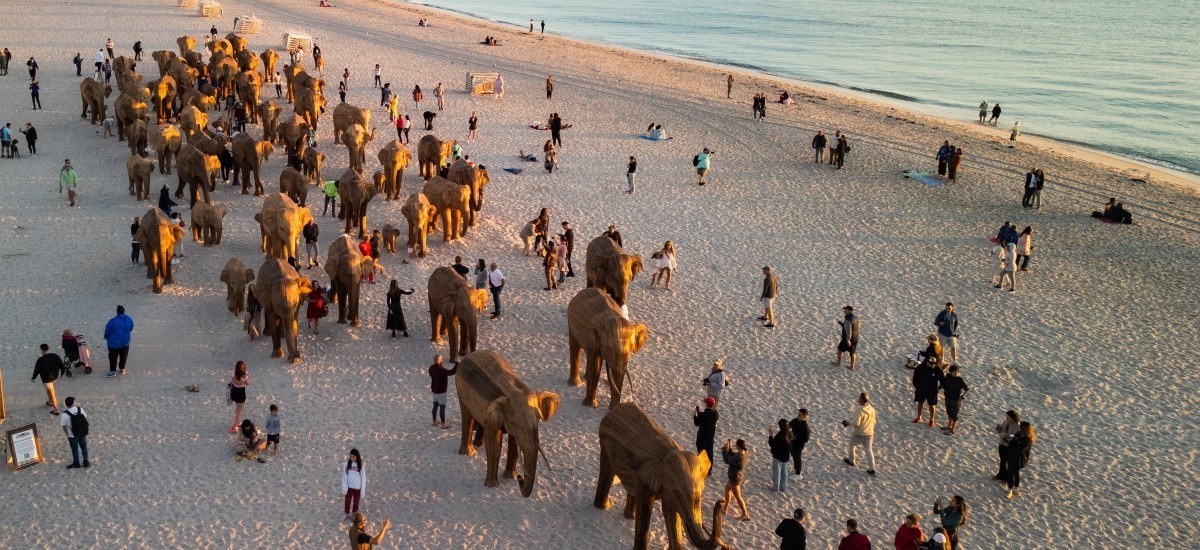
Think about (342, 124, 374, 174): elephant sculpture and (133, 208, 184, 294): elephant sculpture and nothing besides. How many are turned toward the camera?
2

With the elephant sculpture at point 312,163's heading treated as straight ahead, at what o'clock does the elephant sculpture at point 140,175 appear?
the elephant sculpture at point 140,175 is roughly at 4 o'clock from the elephant sculpture at point 312,163.

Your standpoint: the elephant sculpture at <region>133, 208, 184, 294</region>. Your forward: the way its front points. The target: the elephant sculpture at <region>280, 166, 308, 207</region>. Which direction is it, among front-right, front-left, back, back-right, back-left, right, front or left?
back-left

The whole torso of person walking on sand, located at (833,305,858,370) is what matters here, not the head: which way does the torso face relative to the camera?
to the viewer's left

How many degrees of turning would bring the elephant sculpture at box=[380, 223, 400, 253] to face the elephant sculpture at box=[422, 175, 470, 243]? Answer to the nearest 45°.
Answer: approximately 90° to its left

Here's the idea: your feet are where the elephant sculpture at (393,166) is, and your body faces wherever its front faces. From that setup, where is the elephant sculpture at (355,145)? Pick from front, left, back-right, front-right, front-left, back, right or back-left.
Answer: back-right

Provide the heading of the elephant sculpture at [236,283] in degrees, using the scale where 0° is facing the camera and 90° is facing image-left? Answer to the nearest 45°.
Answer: approximately 0°

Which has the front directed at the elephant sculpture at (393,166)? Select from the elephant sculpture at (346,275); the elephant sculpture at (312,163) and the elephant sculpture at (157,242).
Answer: the elephant sculpture at (312,163)

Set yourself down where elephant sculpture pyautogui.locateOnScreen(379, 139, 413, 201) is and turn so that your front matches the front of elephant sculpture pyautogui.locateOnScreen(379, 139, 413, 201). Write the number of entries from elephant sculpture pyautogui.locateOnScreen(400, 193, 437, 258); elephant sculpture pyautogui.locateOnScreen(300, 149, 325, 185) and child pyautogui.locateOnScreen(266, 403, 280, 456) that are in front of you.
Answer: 2

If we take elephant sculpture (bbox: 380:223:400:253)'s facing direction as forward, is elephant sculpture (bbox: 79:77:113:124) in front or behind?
behind

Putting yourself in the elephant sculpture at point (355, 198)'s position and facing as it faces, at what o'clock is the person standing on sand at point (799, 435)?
The person standing on sand is roughly at 11 o'clock from the elephant sculpture.

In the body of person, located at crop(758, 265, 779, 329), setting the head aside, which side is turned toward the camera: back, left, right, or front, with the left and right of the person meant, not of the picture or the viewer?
left

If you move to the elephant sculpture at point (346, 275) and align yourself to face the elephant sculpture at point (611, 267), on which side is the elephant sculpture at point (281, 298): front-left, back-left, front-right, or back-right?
back-right

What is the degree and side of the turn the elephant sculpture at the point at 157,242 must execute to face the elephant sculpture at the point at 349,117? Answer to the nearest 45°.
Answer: approximately 135° to its left

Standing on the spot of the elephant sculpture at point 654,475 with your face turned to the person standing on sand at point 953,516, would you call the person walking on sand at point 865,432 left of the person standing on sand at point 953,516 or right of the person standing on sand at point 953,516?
left
